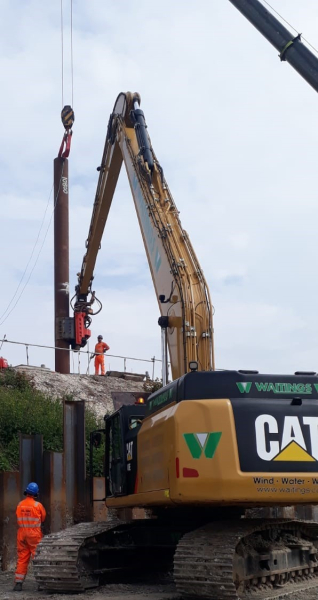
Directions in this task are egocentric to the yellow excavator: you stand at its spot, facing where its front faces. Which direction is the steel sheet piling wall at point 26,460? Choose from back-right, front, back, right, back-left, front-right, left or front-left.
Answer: front

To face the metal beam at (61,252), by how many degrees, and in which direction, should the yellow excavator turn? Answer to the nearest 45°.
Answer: approximately 45° to its right

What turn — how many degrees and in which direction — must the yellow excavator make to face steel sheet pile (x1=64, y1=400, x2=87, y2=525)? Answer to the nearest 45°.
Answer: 0° — it already faces it

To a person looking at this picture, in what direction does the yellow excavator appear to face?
facing away from the viewer and to the left of the viewer

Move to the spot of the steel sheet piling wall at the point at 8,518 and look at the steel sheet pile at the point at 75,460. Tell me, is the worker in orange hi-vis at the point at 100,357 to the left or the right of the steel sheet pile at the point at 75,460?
left

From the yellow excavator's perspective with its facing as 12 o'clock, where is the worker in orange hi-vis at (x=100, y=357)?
The worker in orange hi-vis is roughly at 1 o'clock from the yellow excavator.

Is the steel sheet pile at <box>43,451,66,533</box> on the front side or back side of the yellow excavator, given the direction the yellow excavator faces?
on the front side
